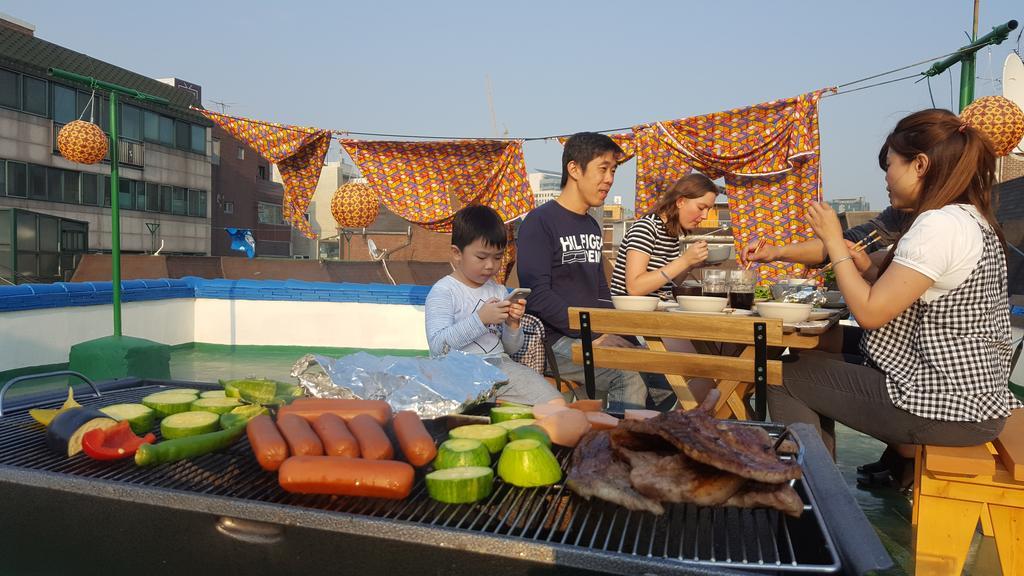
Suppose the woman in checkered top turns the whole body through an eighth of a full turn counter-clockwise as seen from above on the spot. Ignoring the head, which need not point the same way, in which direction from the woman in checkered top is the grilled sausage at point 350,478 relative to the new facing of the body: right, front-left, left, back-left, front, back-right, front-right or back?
front

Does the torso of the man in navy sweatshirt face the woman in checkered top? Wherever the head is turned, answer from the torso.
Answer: yes

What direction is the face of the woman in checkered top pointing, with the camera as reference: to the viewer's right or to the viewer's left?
to the viewer's left

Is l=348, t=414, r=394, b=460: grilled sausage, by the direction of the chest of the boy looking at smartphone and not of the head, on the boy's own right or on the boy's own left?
on the boy's own right

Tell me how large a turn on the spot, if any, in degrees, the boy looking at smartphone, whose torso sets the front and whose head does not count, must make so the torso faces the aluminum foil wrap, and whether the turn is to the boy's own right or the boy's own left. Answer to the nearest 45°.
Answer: approximately 45° to the boy's own right

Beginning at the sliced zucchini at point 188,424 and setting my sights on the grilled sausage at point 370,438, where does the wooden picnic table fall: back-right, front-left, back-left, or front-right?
front-left

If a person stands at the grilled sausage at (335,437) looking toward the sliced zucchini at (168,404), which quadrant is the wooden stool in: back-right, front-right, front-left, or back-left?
back-right

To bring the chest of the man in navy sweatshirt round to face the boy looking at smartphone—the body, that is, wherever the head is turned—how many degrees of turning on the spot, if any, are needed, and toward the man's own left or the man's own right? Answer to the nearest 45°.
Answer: approximately 90° to the man's own right

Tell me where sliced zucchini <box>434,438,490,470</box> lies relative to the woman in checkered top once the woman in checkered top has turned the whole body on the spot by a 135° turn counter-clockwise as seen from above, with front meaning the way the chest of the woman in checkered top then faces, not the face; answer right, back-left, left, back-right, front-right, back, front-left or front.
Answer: right

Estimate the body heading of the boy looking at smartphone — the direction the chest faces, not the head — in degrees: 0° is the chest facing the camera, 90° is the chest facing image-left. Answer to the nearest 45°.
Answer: approximately 315°

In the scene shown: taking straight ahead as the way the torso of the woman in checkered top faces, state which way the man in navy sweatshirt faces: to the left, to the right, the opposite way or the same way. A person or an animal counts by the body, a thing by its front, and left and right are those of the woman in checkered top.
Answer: the opposite way

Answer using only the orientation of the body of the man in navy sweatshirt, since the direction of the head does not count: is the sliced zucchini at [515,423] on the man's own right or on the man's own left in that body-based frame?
on the man's own right

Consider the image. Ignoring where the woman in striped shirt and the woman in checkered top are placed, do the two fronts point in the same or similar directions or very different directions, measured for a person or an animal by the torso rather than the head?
very different directions

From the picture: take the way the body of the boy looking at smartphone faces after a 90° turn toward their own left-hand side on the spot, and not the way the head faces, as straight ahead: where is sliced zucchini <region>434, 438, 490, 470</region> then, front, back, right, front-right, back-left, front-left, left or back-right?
back-right

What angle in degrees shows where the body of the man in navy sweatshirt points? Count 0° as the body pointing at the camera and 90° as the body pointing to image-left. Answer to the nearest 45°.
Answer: approximately 315°

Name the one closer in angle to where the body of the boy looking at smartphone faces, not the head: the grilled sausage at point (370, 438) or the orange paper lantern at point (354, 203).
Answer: the grilled sausage
